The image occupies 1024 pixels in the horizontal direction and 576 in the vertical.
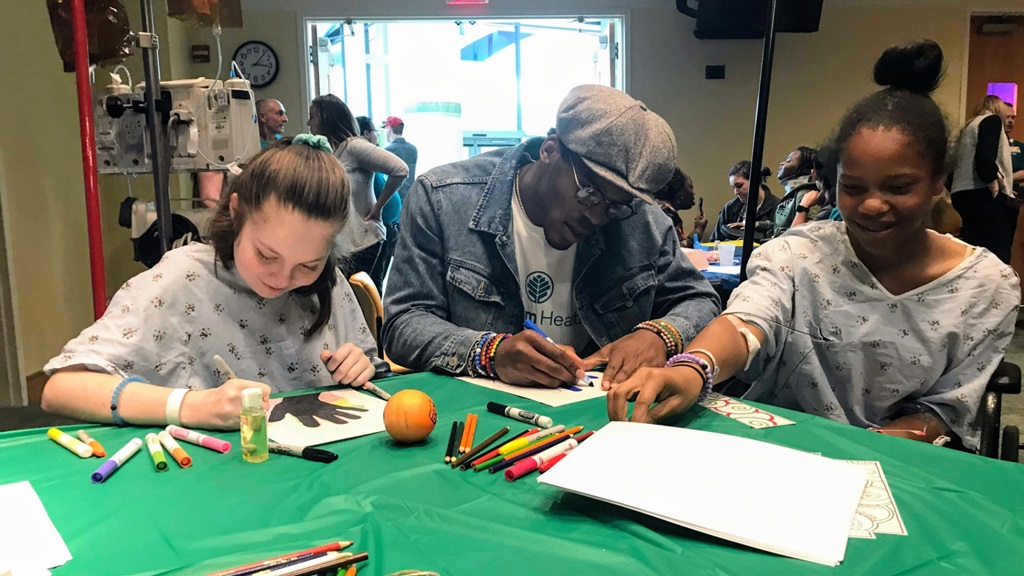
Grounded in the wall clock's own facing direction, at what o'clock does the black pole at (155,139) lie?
The black pole is roughly at 12 o'clock from the wall clock.

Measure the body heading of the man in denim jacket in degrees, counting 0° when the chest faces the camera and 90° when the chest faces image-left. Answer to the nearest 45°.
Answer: approximately 315°

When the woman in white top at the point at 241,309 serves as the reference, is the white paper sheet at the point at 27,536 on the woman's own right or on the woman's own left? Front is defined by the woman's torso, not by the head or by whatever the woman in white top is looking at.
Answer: on the woman's own right

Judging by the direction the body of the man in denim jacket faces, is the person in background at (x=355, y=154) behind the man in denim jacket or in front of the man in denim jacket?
behind

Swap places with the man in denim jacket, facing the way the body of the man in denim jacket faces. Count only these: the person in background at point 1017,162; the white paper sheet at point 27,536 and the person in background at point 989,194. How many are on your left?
2

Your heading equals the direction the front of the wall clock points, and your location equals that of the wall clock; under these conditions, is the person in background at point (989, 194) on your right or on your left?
on your left
